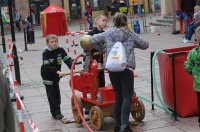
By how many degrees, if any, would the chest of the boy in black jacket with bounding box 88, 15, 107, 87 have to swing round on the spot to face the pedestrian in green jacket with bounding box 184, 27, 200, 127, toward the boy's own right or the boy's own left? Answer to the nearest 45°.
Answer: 0° — they already face them

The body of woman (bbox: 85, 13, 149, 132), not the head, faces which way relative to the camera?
away from the camera

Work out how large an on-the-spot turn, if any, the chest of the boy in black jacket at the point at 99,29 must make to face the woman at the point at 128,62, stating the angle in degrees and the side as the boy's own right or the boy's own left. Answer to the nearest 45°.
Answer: approximately 45° to the boy's own right

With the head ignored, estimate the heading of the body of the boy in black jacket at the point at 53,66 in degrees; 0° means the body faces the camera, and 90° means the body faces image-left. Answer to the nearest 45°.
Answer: approximately 315°

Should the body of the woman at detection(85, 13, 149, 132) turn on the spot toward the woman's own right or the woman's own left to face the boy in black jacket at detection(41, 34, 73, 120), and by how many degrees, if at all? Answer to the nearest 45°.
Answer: approximately 45° to the woman's own left

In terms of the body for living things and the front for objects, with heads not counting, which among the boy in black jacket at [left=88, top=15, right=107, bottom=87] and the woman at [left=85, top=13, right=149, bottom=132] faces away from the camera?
the woman

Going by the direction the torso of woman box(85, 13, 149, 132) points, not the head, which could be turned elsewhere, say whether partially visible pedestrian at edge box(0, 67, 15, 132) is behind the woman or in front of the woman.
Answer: behind

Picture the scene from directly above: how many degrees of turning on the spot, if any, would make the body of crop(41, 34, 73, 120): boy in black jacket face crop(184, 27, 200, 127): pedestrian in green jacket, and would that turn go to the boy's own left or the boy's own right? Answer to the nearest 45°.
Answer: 0° — they already face them

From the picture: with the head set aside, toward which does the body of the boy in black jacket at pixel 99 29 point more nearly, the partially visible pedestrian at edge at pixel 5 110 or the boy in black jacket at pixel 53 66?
the partially visible pedestrian at edge
